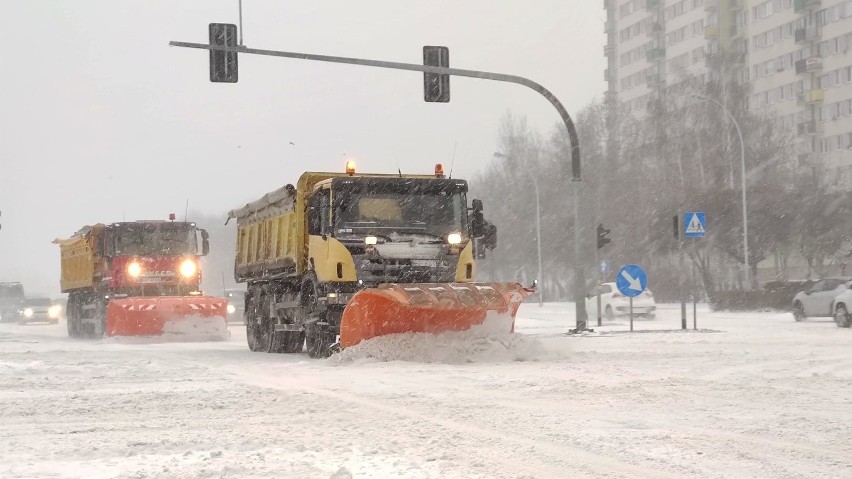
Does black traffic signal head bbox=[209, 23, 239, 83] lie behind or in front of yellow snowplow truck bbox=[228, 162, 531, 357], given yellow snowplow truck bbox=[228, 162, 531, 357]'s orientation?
behind

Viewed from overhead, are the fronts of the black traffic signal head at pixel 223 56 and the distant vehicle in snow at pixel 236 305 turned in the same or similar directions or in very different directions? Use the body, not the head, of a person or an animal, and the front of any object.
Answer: very different directions

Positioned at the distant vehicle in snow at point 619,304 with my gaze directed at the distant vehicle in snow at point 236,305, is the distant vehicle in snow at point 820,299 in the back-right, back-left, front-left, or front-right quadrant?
back-left

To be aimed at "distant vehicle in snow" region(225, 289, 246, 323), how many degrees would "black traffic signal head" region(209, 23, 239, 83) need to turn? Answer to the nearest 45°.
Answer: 0° — it already faces it

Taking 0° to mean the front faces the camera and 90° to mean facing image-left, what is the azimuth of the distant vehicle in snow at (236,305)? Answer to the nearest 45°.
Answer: approximately 0°

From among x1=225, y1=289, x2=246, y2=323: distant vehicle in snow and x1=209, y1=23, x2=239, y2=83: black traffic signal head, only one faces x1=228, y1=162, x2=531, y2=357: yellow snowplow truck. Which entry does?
the distant vehicle in snow

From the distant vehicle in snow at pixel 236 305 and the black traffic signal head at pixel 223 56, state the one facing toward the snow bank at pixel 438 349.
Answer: the distant vehicle in snow

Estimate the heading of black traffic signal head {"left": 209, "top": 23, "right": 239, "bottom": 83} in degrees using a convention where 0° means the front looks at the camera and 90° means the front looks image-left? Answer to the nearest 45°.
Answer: approximately 180°

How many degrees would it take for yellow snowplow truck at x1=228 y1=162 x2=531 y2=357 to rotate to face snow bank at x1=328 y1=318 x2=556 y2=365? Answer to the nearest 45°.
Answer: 0° — it already faces it

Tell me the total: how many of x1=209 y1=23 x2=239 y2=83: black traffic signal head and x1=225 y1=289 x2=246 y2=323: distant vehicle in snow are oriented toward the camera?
1

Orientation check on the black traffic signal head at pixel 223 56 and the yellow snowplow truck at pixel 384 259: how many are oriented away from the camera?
1

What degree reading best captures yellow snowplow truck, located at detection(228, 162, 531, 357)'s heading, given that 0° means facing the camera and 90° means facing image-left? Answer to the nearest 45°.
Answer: approximately 315°
